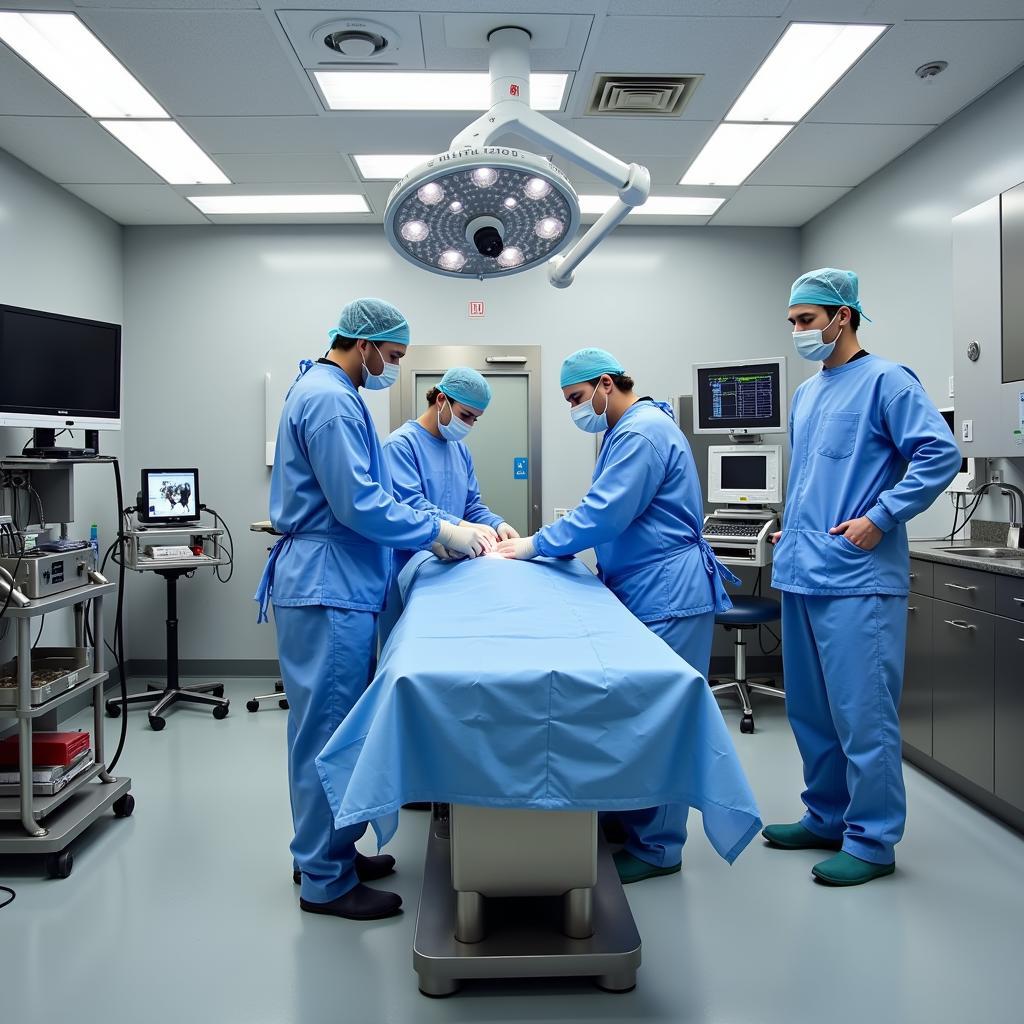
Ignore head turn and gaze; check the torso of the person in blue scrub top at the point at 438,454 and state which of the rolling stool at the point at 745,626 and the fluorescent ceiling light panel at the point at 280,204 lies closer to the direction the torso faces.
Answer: the rolling stool

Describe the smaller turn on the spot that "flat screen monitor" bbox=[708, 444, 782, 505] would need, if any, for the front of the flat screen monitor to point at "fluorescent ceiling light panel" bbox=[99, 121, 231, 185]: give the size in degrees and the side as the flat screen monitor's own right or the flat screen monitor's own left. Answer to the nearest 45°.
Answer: approximately 45° to the flat screen monitor's own right

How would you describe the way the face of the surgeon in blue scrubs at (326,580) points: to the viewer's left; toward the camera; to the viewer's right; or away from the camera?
to the viewer's right

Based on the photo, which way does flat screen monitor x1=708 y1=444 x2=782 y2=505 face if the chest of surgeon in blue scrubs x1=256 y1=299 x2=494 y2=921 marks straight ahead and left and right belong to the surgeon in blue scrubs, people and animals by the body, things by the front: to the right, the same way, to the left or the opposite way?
to the right

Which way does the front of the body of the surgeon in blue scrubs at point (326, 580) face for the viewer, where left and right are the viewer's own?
facing to the right of the viewer

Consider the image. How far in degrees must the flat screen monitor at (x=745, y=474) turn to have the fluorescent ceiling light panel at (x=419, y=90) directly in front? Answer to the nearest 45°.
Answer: approximately 45° to its right

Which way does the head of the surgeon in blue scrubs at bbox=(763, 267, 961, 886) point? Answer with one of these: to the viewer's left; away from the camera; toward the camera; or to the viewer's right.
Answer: to the viewer's left

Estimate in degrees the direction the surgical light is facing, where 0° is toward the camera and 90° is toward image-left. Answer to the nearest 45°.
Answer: approximately 0°
